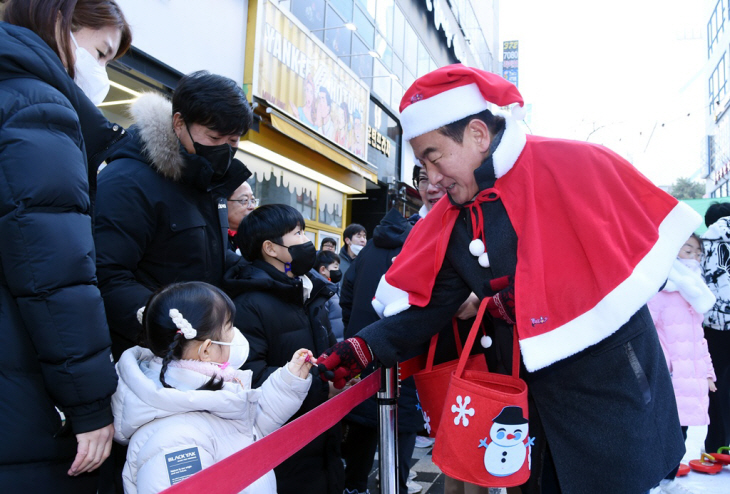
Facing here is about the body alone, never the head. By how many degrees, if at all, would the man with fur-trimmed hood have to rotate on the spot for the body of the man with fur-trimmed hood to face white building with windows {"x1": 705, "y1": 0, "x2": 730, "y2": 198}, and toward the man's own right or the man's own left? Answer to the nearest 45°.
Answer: approximately 90° to the man's own left

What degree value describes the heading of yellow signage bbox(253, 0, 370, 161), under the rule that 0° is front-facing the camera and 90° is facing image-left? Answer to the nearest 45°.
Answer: approximately 315°

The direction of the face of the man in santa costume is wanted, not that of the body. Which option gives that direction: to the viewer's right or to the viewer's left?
to the viewer's left

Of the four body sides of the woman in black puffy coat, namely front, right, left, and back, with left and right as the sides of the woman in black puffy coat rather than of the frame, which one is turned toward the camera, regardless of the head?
right

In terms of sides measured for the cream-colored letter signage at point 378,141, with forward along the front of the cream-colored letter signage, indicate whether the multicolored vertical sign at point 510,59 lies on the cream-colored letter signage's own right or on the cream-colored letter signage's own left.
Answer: on the cream-colored letter signage's own left

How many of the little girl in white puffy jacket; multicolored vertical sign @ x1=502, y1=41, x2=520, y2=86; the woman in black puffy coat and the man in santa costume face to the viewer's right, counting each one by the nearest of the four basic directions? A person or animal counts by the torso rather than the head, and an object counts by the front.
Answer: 2

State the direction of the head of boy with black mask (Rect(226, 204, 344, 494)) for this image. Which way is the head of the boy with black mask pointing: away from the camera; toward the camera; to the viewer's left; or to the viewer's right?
to the viewer's right

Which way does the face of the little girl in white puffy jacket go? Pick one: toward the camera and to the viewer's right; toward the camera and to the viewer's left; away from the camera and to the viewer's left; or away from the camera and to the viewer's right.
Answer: away from the camera and to the viewer's right

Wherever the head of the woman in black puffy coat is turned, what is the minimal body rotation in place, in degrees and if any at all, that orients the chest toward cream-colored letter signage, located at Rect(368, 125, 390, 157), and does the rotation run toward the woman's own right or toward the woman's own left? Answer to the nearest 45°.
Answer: approximately 45° to the woman's own left

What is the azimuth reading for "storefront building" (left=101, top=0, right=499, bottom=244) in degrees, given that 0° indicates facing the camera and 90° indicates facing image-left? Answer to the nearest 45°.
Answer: approximately 315°
